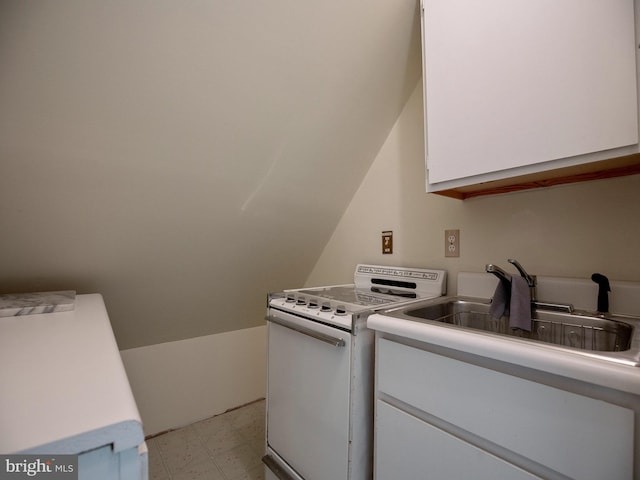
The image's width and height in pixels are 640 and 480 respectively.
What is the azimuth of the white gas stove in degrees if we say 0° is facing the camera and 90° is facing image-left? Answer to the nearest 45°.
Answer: approximately 45°

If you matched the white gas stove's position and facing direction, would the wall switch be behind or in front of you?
behind

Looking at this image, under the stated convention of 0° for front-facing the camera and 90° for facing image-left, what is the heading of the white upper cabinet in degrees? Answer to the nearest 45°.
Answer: approximately 45°

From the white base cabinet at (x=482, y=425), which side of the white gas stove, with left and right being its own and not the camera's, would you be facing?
left

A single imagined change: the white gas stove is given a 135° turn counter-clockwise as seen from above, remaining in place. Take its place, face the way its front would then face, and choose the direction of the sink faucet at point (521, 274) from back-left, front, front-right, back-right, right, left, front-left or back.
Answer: front

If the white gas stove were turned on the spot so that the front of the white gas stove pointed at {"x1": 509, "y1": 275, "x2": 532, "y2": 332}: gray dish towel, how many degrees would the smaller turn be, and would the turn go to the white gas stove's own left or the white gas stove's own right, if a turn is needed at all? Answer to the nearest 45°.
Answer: approximately 135° to the white gas stove's own left

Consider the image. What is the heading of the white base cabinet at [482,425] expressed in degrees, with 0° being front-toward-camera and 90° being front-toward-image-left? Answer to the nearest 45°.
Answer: approximately 45°

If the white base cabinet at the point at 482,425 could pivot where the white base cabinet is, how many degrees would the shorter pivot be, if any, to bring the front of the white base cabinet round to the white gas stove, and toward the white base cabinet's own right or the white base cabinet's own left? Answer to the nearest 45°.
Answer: approximately 45° to the white base cabinet's own right
